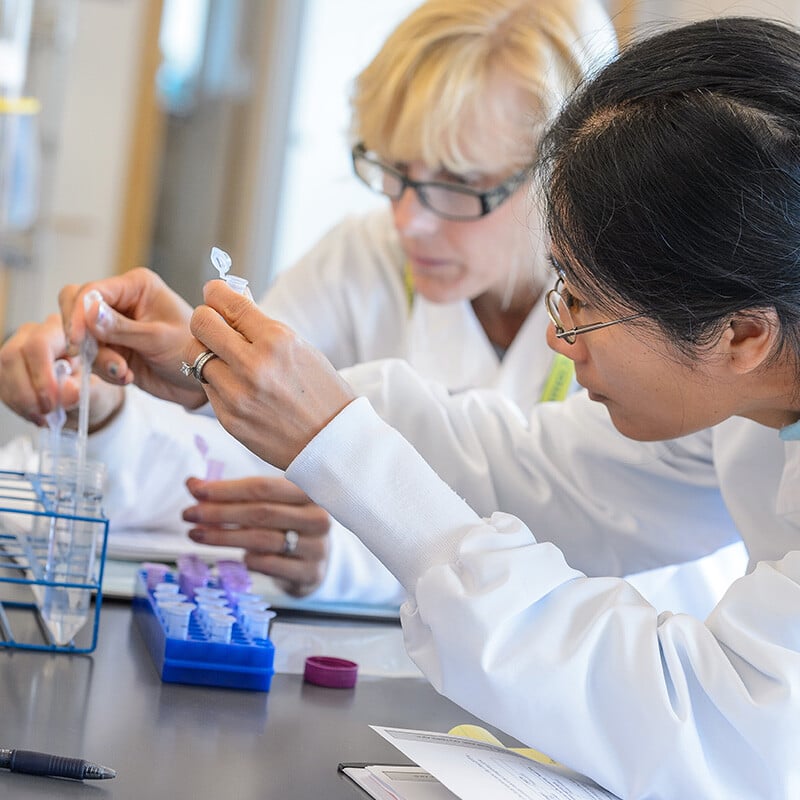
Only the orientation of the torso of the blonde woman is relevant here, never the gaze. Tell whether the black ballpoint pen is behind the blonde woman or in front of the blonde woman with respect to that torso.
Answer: in front

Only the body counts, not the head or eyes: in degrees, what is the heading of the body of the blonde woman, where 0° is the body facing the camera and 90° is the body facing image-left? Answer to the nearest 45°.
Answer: approximately 45°

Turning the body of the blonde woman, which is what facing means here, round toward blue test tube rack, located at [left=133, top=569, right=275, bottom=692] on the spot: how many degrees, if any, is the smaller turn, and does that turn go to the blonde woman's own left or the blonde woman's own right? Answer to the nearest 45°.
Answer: approximately 45° to the blonde woman's own left

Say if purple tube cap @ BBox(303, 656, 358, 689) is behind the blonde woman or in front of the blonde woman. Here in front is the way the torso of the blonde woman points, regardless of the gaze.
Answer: in front

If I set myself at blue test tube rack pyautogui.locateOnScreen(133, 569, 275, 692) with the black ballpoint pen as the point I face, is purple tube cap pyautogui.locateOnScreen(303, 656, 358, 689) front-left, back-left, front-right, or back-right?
back-left

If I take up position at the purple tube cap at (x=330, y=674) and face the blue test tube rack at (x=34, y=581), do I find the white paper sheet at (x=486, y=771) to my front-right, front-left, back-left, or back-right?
back-left

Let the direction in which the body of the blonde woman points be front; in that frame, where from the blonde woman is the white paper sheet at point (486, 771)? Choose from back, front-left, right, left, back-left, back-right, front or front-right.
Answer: front-left
